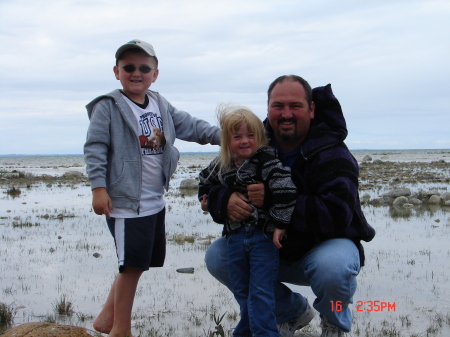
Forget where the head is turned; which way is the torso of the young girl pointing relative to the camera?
toward the camera

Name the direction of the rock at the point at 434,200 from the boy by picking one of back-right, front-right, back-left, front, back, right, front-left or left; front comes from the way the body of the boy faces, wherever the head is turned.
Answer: left

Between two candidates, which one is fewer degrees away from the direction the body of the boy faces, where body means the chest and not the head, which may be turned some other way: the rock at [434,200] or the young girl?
the young girl

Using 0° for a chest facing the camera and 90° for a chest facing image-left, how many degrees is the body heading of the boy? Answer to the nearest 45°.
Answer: approximately 315°

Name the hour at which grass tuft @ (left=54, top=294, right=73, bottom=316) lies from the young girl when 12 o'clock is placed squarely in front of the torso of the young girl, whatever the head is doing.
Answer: The grass tuft is roughly at 4 o'clock from the young girl.

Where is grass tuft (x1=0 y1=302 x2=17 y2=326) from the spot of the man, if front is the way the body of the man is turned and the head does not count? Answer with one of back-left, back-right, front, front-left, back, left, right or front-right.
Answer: front-right

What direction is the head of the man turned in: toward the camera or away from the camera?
toward the camera

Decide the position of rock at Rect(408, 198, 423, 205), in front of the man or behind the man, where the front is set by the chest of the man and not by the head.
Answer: behind

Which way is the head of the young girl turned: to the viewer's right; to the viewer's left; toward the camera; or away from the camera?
toward the camera

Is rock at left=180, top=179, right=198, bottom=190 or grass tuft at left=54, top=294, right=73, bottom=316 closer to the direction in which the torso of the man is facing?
the grass tuft

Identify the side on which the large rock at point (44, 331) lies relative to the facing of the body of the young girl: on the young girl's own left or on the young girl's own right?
on the young girl's own right

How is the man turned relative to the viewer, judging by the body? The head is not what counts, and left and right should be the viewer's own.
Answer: facing the viewer and to the left of the viewer

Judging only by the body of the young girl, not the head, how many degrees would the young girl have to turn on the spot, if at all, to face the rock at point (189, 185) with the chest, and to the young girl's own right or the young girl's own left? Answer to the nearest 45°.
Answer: approximately 180°
